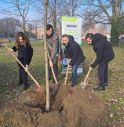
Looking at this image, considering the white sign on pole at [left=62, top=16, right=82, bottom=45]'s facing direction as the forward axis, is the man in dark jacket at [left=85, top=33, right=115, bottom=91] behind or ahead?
ahead

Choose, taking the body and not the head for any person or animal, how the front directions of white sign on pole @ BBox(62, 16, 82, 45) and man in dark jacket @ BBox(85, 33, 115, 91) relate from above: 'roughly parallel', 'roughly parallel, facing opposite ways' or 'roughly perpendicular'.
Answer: roughly perpendicular

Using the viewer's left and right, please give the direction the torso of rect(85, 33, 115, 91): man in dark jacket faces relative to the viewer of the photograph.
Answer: facing to the left of the viewer

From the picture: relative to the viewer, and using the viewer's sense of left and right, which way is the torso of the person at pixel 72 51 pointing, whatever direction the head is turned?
facing the viewer and to the left of the viewer

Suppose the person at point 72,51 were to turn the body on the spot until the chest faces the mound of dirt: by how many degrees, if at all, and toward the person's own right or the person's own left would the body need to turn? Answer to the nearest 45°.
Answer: approximately 45° to the person's own left

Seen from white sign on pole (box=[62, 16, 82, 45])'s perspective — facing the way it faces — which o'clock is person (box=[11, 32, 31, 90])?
The person is roughly at 1 o'clock from the white sign on pole.

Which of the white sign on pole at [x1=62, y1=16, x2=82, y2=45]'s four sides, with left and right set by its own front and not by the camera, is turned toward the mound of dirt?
front

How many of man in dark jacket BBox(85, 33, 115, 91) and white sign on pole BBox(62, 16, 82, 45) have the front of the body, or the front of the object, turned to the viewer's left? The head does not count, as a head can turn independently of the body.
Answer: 1

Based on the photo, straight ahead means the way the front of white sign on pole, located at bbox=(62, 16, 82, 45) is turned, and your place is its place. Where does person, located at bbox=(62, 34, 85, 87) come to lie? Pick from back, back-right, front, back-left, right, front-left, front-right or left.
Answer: front

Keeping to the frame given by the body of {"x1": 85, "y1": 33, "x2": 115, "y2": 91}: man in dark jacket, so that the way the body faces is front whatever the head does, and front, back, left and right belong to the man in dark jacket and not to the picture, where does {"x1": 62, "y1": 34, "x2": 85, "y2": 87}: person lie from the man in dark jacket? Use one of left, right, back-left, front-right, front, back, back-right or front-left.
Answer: front

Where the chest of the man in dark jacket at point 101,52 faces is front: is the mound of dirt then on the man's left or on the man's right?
on the man's left

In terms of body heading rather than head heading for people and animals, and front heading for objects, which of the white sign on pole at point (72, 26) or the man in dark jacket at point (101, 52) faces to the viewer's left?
the man in dark jacket

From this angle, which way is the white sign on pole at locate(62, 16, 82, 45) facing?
toward the camera

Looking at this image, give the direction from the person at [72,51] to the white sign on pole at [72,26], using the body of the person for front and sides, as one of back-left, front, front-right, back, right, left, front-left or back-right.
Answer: back-right
